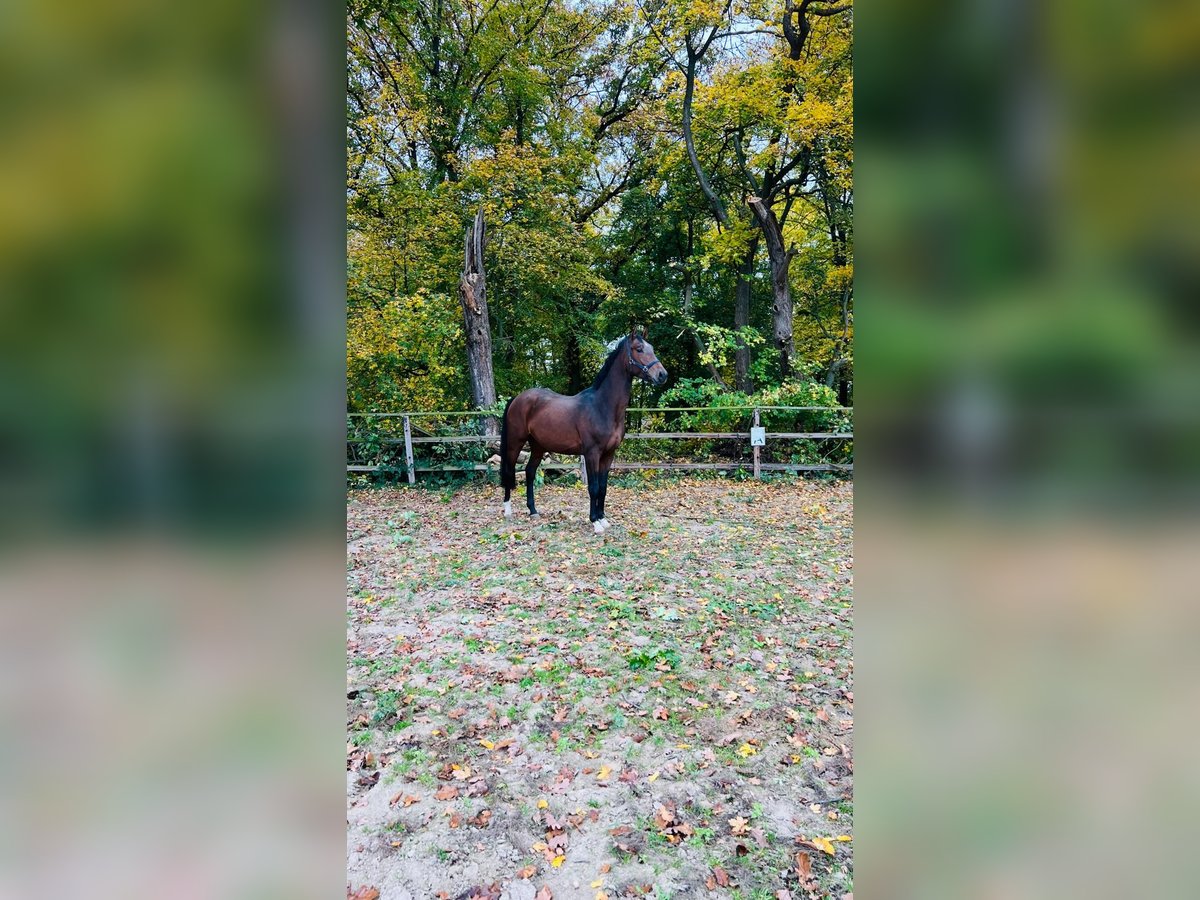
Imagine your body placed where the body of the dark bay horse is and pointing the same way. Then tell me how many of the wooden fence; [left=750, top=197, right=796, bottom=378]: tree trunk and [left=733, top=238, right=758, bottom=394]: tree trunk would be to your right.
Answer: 0

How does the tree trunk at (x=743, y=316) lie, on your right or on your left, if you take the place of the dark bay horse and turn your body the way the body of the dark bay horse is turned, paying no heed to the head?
on your left

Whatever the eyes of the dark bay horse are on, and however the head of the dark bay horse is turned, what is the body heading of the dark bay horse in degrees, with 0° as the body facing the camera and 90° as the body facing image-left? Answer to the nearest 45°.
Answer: approximately 315°

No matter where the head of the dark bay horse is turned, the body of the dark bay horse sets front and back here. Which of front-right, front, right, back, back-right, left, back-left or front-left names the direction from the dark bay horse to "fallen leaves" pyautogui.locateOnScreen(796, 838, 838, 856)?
front-right

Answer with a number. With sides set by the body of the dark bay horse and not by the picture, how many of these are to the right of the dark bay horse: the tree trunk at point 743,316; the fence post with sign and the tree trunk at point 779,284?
0
